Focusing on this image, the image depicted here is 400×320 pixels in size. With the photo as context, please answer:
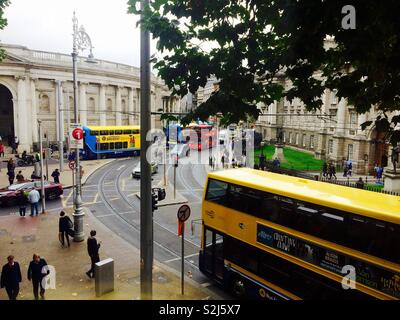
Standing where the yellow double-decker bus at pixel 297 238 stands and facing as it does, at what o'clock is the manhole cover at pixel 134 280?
The manhole cover is roughly at 11 o'clock from the yellow double-decker bus.

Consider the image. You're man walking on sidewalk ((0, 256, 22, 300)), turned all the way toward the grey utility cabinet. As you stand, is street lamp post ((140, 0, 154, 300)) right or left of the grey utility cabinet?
right

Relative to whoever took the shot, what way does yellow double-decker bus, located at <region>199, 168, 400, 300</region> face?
facing away from the viewer and to the left of the viewer

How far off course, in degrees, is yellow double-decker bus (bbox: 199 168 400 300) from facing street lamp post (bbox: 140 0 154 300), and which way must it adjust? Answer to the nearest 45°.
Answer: approximately 45° to its left
